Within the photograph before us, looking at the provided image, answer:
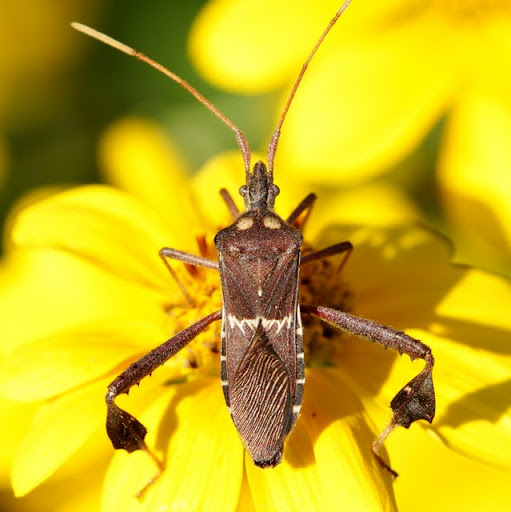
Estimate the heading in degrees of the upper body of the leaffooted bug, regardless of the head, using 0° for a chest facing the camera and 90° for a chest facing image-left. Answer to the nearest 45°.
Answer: approximately 180°

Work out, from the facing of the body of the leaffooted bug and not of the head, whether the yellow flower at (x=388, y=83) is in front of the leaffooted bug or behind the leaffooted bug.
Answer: in front
